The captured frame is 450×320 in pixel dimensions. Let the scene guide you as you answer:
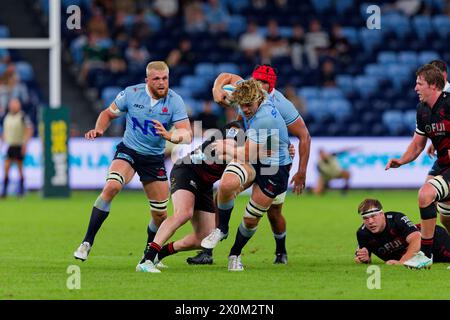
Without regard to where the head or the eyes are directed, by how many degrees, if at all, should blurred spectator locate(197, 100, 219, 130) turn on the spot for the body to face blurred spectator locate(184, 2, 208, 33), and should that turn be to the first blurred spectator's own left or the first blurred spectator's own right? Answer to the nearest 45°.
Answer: approximately 180°

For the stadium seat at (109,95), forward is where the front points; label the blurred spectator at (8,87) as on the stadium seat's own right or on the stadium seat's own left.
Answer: on the stadium seat's own right

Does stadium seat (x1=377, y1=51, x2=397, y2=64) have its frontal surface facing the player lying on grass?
yes

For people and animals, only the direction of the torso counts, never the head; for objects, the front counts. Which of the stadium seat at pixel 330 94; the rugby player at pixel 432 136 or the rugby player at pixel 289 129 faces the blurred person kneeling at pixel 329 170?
the stadium seat

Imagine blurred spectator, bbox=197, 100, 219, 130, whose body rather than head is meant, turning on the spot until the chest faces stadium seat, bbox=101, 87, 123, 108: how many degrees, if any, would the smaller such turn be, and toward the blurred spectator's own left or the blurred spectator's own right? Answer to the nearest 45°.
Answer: approximately 135° to the blurred spectator's own right

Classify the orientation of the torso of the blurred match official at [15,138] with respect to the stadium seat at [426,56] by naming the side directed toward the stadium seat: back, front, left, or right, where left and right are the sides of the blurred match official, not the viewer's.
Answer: left

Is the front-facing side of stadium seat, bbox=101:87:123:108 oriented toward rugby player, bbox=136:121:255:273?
yes

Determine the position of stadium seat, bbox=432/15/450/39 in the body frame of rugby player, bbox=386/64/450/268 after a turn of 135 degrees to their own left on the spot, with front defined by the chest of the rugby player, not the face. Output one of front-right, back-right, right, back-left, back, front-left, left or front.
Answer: left

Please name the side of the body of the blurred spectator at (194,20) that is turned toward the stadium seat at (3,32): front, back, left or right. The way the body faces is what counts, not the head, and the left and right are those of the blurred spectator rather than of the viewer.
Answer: right

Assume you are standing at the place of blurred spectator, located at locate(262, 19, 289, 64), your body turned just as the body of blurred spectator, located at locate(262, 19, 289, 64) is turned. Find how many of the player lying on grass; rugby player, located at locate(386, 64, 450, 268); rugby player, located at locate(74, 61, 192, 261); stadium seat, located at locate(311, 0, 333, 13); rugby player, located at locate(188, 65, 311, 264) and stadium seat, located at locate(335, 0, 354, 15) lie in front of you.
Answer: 4

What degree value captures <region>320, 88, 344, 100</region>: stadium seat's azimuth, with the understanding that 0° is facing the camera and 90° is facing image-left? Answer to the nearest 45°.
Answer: approximately 0°

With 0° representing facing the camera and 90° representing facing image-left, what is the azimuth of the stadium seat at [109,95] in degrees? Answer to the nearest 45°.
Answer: approximately 0°
